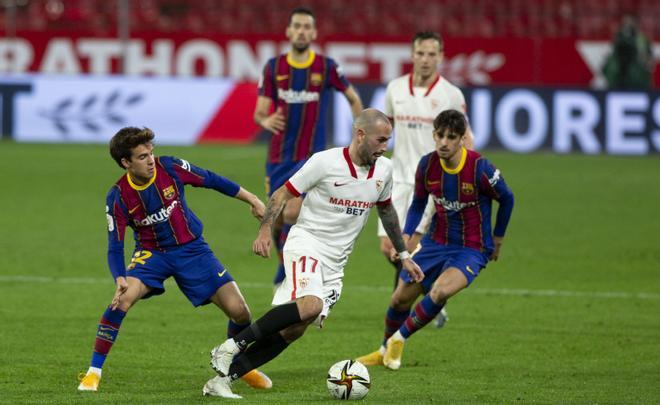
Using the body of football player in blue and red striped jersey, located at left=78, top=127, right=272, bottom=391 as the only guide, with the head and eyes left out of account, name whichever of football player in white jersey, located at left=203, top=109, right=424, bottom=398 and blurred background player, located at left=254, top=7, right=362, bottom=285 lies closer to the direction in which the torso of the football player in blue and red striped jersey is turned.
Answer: the football player in white jersey

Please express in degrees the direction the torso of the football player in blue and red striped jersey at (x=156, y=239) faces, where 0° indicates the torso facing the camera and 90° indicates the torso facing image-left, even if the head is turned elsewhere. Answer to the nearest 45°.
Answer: approximately 0°

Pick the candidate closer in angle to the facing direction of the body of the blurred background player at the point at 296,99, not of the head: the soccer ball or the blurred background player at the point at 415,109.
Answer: the soccer ball

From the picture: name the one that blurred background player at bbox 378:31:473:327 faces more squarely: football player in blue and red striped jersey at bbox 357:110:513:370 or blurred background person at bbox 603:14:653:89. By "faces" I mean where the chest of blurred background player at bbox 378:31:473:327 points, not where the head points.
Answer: the football player in blue and red striped jersey

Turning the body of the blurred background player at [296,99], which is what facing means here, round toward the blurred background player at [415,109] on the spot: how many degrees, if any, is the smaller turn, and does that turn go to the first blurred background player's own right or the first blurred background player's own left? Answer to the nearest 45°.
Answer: approximately 45° to the first blurred background player's own left

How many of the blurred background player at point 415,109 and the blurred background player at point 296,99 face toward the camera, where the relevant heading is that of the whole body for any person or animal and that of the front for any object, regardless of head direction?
2

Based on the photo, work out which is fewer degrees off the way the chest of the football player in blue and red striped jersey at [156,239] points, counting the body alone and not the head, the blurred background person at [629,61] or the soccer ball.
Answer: the soccer ball

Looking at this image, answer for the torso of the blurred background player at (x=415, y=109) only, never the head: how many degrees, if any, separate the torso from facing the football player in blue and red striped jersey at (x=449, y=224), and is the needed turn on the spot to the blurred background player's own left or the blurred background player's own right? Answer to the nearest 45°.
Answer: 0° — they already face them
